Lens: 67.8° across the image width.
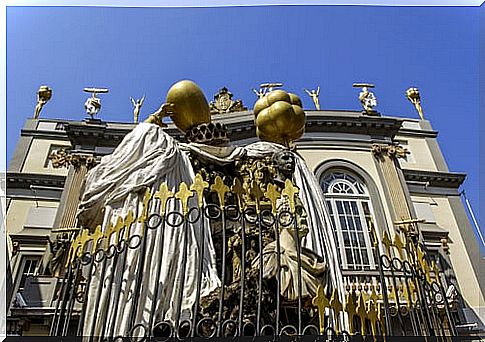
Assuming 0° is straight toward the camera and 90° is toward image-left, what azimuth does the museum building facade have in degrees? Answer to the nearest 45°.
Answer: approximately 0°

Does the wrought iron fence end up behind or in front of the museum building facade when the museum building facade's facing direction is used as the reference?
in front

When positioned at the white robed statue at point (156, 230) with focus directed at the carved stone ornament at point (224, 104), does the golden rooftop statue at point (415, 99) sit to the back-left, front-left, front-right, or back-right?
front-right

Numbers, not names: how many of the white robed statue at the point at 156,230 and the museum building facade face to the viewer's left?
0

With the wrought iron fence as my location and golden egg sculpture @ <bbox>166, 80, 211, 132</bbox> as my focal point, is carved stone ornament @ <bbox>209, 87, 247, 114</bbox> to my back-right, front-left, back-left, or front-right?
front-right

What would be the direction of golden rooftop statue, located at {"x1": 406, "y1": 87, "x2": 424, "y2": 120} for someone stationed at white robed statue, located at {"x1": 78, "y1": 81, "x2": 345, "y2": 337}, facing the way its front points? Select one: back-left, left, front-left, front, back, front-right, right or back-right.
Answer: left

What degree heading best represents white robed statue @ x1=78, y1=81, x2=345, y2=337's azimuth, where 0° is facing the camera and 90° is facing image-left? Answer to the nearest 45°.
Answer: approximately 315°

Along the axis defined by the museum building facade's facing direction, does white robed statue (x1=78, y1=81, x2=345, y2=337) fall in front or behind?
in front
